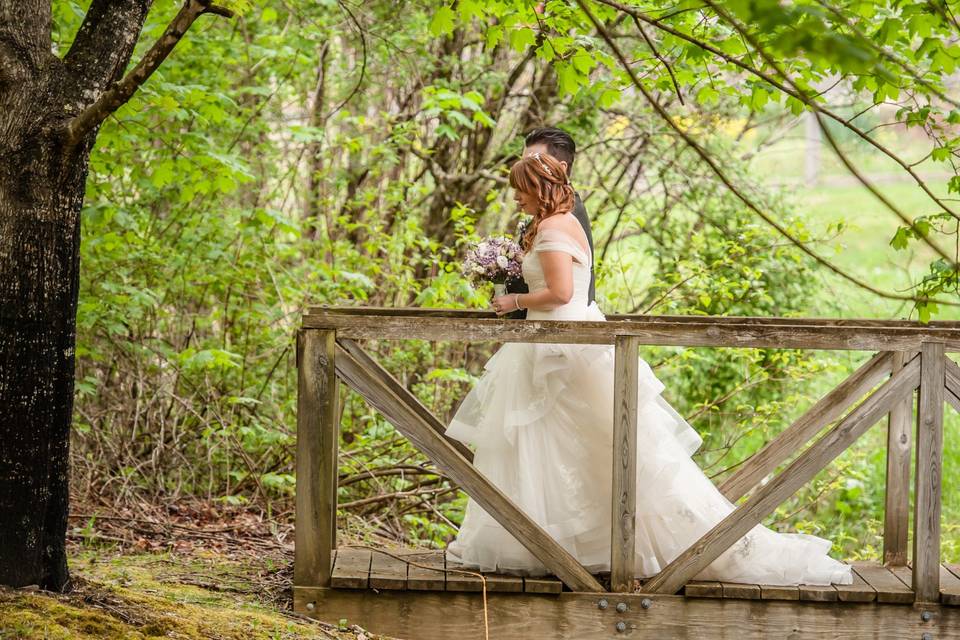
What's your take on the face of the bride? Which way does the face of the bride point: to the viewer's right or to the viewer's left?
to the viewer's left

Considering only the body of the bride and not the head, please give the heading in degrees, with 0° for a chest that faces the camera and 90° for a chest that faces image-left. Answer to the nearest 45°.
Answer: approximately 90°

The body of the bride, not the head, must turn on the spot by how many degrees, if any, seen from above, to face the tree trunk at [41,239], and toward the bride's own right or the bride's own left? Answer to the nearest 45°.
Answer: approximately 45° to the bride's own left
